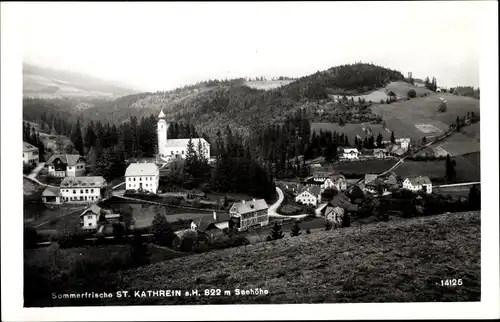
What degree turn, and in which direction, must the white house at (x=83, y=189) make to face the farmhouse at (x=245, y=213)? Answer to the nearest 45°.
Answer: approximately 90° to its left
